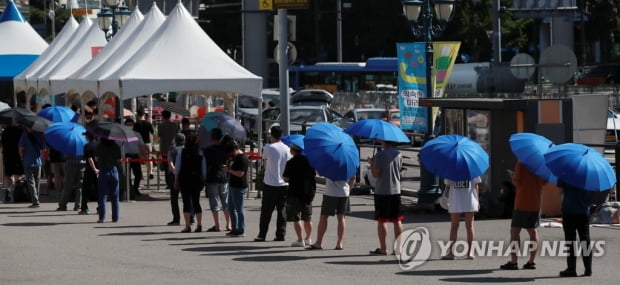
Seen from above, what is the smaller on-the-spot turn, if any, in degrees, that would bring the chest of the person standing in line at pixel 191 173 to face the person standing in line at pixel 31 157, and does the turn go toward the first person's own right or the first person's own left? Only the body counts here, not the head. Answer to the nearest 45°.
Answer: approximately 45° to the first person's own left

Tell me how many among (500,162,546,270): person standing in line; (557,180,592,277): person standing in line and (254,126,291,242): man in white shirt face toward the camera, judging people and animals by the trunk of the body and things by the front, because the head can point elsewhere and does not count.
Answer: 0

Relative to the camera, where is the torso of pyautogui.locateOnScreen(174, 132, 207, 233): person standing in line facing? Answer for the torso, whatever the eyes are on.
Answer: away from the camera

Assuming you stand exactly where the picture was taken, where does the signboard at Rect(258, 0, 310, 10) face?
facing the viewer

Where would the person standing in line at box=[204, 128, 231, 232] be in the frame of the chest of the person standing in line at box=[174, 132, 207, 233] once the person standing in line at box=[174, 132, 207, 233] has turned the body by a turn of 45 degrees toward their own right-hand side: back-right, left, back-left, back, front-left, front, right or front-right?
right

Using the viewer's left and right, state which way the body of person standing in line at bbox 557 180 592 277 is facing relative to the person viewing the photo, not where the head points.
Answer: facing to the left of the viewer

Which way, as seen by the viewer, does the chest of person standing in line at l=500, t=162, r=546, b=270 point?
to the viewer's left

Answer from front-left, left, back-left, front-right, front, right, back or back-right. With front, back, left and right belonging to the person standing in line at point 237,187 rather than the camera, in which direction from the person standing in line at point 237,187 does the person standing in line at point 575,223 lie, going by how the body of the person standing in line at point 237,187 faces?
back-left

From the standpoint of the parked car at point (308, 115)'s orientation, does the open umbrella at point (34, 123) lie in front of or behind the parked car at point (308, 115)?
in front
